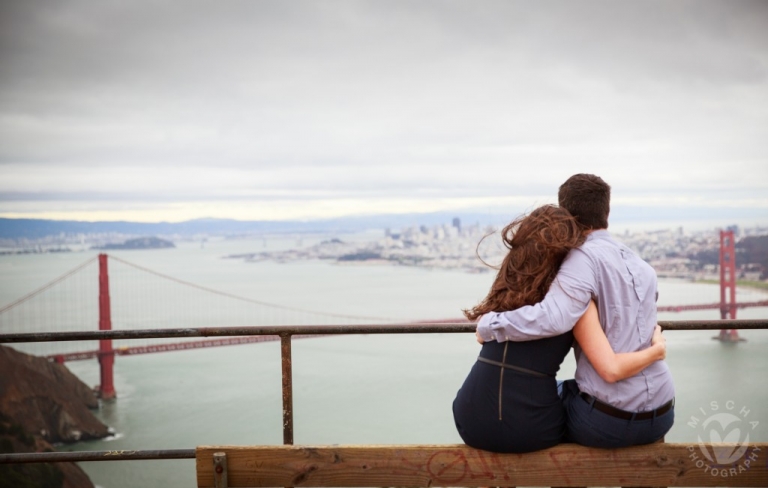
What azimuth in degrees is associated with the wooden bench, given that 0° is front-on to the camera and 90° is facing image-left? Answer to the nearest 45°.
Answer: approximately 180°

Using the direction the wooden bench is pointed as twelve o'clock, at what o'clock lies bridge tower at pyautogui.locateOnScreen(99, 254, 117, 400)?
The bridge tower is roughly at 11 o'clock from the wooden bench.

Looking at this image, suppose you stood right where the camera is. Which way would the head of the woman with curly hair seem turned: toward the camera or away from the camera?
away from the camera
